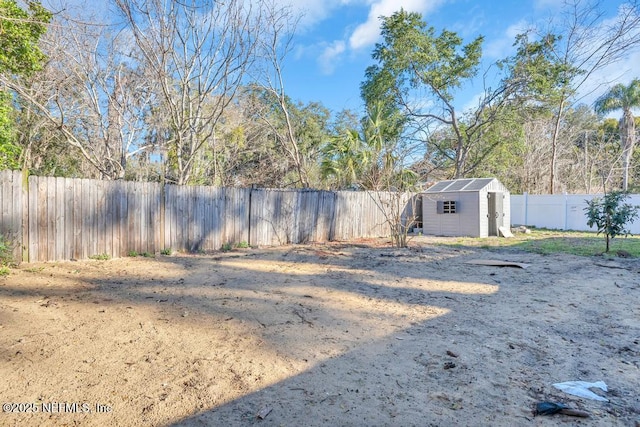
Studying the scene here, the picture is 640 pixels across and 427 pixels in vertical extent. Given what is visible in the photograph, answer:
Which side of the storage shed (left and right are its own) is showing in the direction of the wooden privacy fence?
right

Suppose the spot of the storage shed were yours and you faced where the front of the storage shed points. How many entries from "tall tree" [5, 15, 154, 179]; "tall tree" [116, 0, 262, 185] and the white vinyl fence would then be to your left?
1

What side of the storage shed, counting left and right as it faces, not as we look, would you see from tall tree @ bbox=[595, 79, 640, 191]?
left

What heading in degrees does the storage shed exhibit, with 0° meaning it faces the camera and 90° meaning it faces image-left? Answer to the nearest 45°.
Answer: approximately 315°

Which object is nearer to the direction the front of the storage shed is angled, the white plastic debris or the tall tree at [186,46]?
the white plastic debris

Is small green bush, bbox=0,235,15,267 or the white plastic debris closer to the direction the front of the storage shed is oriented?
the white plastic debris

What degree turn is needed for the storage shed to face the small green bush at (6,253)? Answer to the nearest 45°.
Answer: approximately 90° to its right

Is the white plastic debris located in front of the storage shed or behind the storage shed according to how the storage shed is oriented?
in front

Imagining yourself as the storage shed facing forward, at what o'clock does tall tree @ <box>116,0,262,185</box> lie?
The tall tree is roughly at 3 o'clock from the storage shed.
